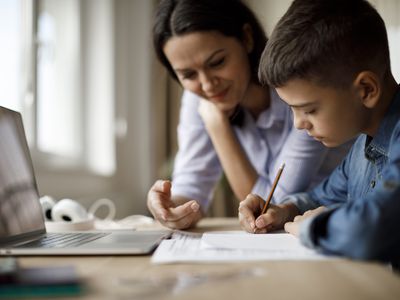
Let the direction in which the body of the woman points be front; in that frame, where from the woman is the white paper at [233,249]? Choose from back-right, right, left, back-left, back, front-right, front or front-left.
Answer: front-left

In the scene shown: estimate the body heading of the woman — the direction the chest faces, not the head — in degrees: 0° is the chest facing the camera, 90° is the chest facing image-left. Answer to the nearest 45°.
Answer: approximately 45°

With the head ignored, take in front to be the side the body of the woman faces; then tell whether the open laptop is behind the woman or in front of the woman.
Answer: in front
